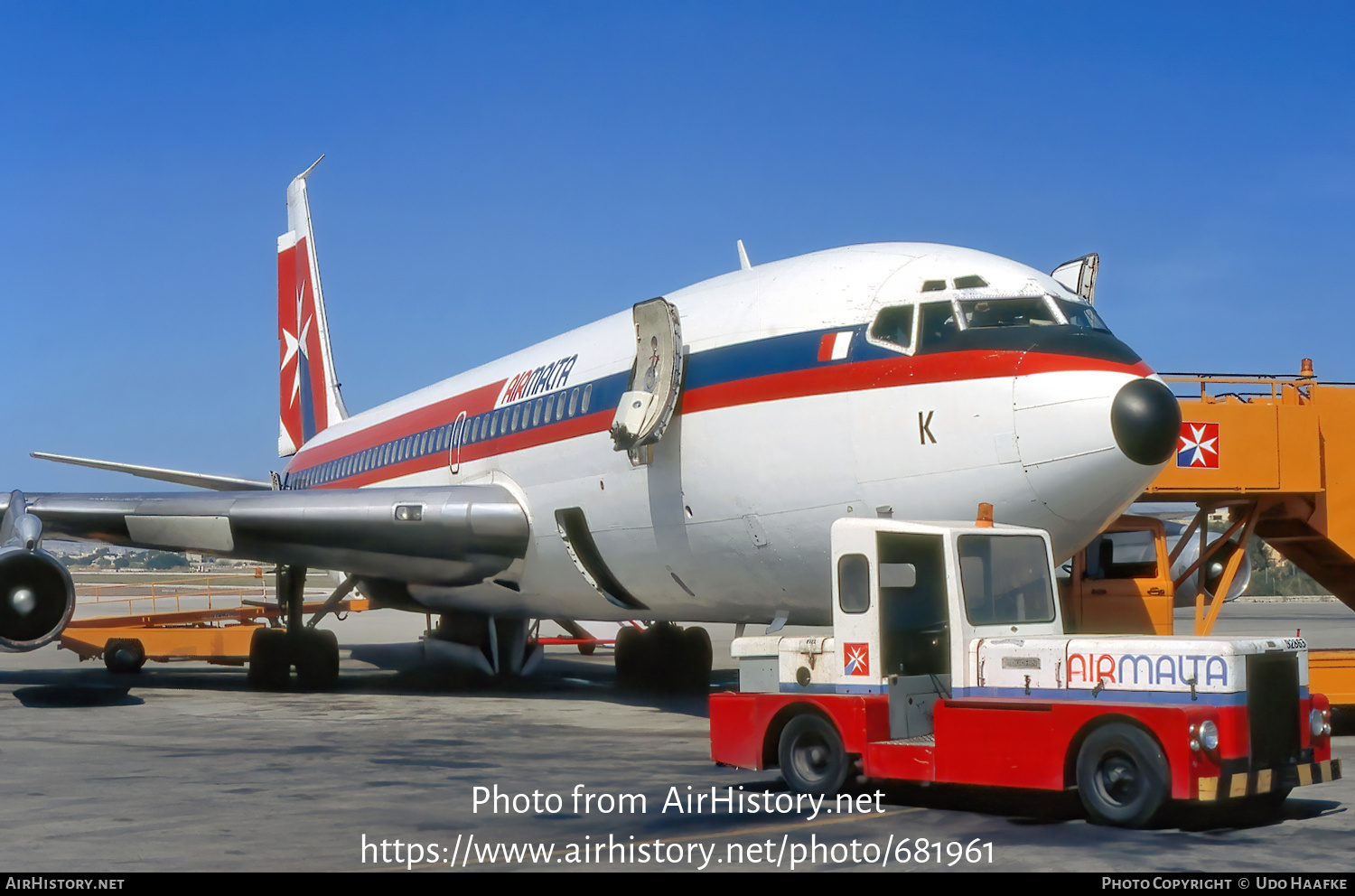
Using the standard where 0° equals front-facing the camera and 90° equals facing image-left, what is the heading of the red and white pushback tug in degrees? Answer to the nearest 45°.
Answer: approximately 315°

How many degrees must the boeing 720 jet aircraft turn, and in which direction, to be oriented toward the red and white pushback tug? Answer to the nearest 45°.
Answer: approximately 45° to its right

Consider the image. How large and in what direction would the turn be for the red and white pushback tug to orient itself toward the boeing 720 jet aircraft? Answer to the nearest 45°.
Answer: approximately 180°

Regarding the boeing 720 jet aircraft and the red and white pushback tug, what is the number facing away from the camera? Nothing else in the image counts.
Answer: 0

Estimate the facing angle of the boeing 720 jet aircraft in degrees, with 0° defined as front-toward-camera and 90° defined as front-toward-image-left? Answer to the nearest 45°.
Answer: approximately 315°
